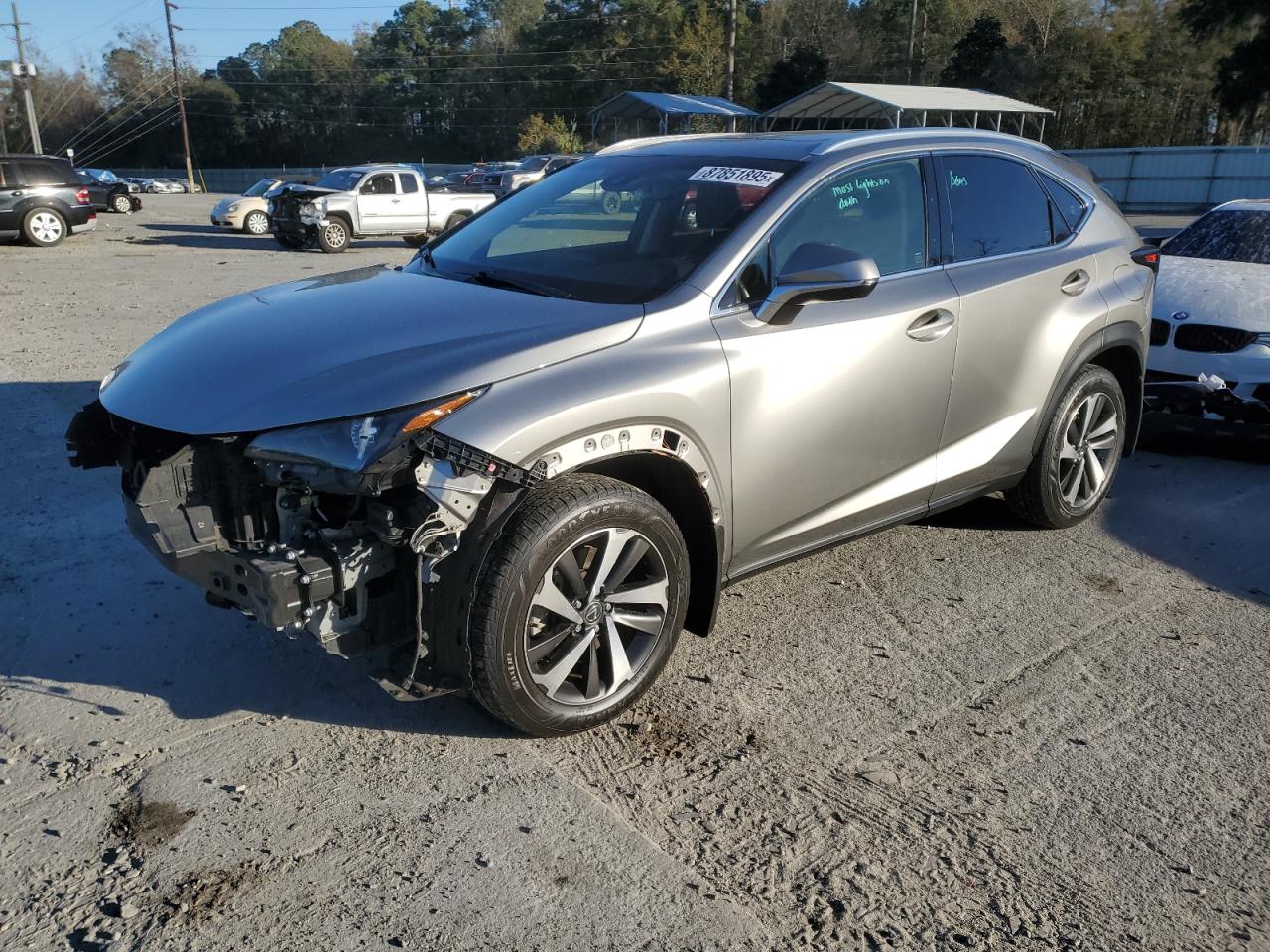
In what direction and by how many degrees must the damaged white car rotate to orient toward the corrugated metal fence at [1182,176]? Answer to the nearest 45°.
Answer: approximately 135° to its right

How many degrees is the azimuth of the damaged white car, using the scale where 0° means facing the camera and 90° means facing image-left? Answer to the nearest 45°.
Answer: approximately 45°

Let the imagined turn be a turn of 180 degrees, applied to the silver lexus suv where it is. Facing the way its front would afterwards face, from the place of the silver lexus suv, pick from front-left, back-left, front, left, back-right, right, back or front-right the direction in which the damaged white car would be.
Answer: front

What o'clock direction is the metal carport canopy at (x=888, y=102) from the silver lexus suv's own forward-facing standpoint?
The metal carport canopy is roughly at 5 o'clock from the silver lexus suv.

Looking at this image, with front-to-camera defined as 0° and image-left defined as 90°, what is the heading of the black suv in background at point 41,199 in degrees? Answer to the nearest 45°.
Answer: approximately 90°

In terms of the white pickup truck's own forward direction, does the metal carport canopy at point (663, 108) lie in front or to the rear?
to the rear

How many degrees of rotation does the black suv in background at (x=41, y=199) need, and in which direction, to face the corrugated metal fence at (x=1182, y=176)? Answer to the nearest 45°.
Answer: approximately 180°

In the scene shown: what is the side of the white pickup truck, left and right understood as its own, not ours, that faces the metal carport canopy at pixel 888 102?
back

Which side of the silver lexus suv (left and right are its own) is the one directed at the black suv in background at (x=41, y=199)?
right

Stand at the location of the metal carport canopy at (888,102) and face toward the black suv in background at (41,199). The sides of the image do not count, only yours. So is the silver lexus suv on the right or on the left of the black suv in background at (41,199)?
left

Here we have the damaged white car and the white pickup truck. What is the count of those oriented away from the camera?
0

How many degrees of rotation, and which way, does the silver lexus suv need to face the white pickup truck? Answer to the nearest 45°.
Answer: approximately 135° to its right

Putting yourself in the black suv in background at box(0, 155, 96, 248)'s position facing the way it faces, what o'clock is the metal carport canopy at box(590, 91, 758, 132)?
The metal carport canopy is roughly at 5 o'clock from the black suv in background.
